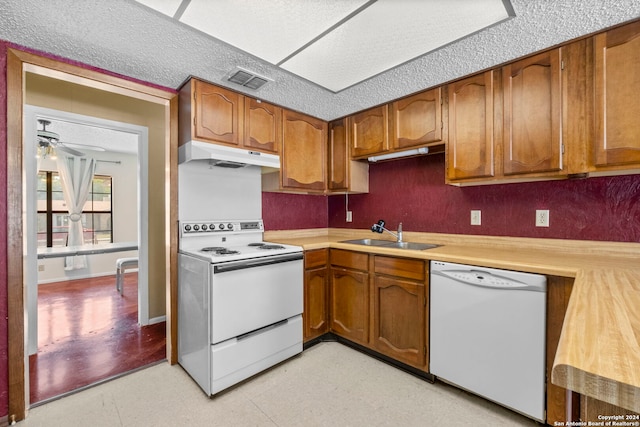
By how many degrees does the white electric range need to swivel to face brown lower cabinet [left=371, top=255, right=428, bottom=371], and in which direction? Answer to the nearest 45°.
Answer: approximately 45° to its left

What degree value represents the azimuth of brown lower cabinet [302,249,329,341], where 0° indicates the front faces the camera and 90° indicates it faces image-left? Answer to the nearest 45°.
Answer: approximately 315°

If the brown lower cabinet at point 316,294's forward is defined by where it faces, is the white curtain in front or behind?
behind

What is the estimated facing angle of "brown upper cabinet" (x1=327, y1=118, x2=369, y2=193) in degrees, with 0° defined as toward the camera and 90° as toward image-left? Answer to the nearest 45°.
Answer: approximately 45°

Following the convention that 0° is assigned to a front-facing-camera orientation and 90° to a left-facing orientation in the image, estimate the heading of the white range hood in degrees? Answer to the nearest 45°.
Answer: approximately 315°

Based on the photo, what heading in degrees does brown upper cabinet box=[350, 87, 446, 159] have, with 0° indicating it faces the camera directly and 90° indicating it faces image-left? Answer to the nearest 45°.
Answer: approximately 45°

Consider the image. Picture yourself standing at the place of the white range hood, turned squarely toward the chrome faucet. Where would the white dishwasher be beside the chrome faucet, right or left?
right

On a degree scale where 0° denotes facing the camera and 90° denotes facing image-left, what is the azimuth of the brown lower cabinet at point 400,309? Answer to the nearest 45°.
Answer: approximately 45°

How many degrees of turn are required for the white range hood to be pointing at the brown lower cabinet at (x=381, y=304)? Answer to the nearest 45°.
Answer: approximately 45° to its left

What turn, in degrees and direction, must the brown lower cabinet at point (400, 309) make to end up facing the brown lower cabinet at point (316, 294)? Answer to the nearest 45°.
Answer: approximately 45° to its right

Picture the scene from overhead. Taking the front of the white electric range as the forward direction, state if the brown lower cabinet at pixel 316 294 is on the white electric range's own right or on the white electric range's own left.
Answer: on the white electric range's own left
